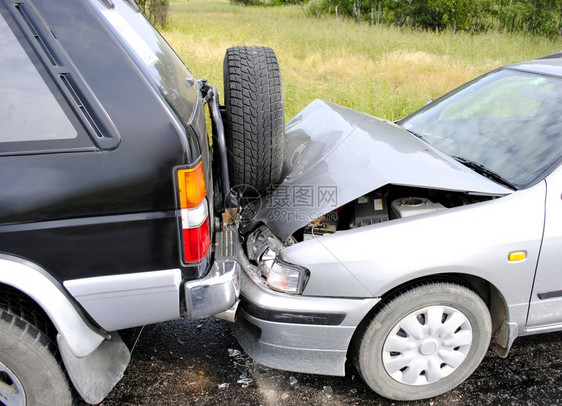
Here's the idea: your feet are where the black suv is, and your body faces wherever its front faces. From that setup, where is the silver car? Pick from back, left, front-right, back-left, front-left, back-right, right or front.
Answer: back

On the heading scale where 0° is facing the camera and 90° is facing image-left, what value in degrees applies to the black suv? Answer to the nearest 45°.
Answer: approximately 90°

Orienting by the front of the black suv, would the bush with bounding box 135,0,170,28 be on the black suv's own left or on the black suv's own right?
on the black suv's own right
